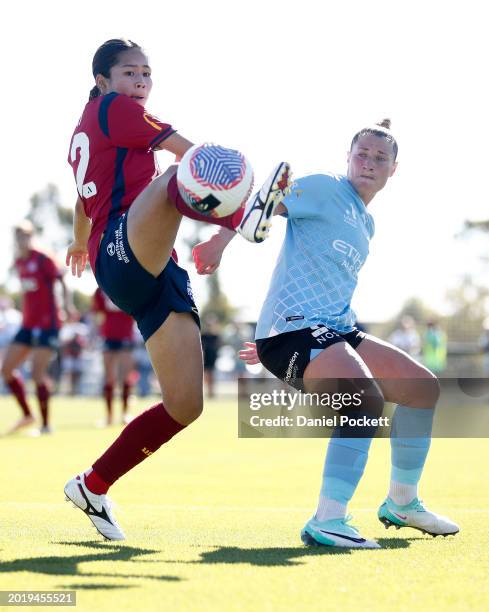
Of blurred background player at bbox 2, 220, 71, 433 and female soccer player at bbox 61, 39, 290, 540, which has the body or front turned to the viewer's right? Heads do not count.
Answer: the female soccer player

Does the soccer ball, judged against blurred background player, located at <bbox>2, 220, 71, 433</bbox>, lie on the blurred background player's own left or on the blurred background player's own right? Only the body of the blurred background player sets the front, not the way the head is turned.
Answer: on the blurred background player's own left

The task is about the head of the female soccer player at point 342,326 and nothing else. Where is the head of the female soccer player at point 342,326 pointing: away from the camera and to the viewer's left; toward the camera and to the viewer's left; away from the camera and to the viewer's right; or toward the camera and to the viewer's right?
toward the camera and to the viewer's left

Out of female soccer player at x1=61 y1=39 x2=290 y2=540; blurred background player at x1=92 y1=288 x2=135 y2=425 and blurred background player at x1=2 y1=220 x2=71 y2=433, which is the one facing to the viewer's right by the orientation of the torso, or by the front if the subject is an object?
the female soccer player

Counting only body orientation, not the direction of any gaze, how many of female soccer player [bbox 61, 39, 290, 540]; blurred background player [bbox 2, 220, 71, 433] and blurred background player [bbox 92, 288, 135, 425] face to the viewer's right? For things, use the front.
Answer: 1

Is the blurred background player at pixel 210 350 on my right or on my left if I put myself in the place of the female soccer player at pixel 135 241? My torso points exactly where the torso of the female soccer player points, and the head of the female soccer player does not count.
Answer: on my left

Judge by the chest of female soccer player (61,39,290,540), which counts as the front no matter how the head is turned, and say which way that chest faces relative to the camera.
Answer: to the viewer's right

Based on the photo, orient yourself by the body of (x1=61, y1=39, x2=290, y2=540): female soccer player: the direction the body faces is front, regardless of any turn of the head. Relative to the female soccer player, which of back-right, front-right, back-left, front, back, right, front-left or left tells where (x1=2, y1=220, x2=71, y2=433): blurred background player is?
left

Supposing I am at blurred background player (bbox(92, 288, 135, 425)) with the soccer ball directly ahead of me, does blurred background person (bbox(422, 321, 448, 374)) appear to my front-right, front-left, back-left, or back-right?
back-left

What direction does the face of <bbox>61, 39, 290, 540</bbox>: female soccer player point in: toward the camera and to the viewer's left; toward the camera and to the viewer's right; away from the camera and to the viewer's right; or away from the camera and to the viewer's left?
toward the camera and to the viewer's right

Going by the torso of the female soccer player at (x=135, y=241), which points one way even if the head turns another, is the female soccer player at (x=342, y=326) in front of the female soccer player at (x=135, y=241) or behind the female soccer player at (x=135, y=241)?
in front

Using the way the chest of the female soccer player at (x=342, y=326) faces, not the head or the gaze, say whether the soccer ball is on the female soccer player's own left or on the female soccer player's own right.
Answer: on the female soccer player's own right
